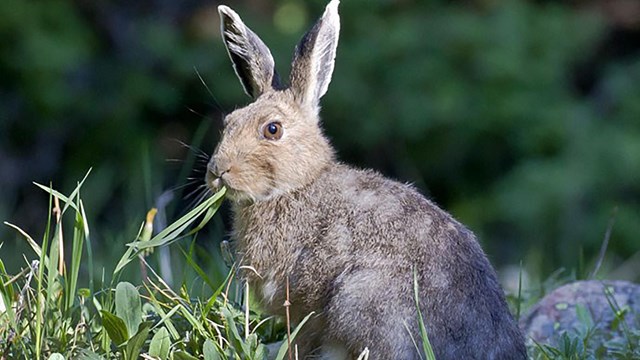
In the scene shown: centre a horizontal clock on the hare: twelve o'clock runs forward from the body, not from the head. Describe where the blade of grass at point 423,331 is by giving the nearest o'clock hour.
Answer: The blade of grass is roughly at 8 o'clock from the hare.

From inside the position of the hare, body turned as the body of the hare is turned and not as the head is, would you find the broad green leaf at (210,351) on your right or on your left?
on your left

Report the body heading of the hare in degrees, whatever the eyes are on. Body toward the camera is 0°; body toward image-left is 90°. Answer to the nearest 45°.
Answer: approximately 90°

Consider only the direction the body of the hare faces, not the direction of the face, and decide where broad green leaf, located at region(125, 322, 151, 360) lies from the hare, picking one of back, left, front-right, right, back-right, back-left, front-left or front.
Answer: front-left

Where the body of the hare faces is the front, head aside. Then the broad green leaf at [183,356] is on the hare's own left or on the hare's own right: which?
on the hare's own left

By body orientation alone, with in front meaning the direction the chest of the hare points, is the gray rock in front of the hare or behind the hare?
behind

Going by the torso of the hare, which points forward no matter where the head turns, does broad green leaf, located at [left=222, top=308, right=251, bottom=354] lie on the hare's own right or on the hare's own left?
on the hare's own left

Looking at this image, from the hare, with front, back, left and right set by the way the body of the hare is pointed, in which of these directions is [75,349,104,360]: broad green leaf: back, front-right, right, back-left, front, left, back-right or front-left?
front-left
